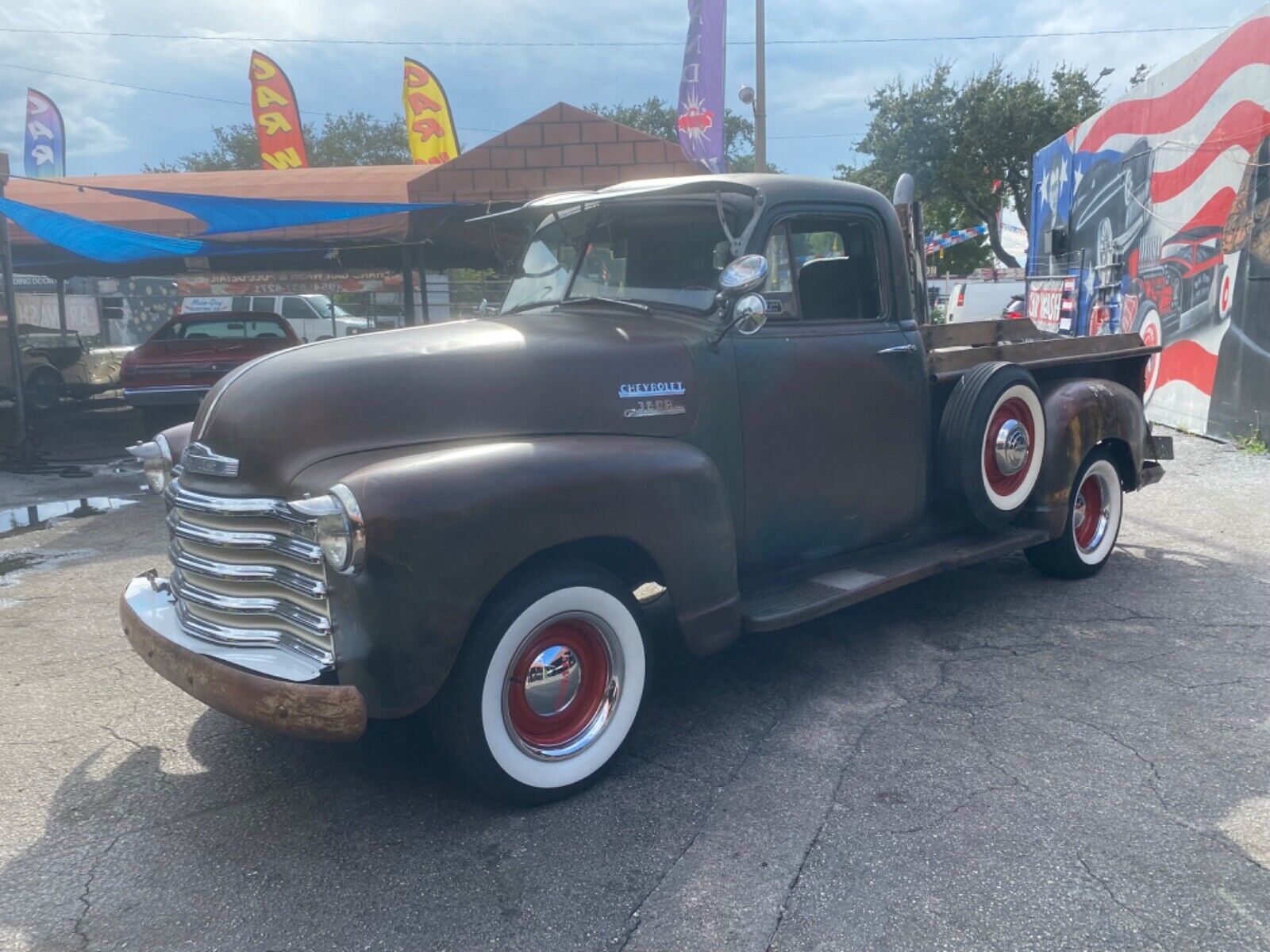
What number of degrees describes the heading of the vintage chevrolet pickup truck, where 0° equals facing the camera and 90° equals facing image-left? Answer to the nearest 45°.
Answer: approximately 45°

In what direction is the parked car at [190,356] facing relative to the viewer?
away from the camera

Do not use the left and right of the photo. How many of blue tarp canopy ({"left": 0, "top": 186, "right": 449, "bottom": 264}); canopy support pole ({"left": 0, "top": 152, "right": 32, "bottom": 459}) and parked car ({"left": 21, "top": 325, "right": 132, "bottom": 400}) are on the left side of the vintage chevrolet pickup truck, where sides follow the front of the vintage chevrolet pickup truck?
0

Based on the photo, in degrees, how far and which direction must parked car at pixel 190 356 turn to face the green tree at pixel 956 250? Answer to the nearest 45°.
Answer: approximately 45° to its right

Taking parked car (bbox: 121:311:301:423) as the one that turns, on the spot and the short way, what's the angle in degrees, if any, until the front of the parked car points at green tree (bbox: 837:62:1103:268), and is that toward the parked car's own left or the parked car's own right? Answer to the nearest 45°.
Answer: approximately 45° to the parked car's own right

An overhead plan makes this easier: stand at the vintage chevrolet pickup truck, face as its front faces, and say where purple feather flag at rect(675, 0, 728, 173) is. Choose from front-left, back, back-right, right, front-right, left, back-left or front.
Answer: back-right

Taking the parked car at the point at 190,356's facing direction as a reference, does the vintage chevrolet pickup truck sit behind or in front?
behind

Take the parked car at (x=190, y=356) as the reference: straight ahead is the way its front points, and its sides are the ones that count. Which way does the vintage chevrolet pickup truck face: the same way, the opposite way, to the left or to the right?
to the left

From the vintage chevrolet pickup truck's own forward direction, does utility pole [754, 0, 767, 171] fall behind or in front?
behind

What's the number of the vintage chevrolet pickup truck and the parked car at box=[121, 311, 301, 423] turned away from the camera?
1

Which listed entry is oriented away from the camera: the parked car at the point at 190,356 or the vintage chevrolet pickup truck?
the parked car

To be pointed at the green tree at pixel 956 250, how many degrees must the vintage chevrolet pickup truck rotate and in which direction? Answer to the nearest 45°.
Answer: approximately 135° to its right

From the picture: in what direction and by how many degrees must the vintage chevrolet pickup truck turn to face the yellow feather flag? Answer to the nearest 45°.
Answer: approximately 135° to its right
